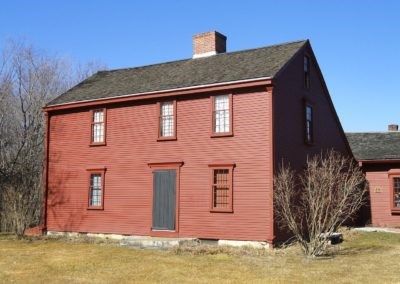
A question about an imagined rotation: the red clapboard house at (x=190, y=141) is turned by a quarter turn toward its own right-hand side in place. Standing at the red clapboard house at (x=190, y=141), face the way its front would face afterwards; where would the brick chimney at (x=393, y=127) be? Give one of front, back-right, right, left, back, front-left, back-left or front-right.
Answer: right

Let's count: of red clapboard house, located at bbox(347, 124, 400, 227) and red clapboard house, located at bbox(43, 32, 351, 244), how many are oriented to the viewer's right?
0

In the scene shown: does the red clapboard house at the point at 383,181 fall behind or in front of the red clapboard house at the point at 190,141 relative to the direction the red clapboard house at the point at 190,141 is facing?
behind

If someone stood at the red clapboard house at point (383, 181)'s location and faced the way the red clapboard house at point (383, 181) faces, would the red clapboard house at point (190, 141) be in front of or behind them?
in front

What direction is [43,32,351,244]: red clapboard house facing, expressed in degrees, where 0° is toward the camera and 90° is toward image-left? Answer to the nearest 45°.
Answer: approximately 45°

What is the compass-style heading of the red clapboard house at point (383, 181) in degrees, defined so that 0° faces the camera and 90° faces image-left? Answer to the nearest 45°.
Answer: approximately 0°
